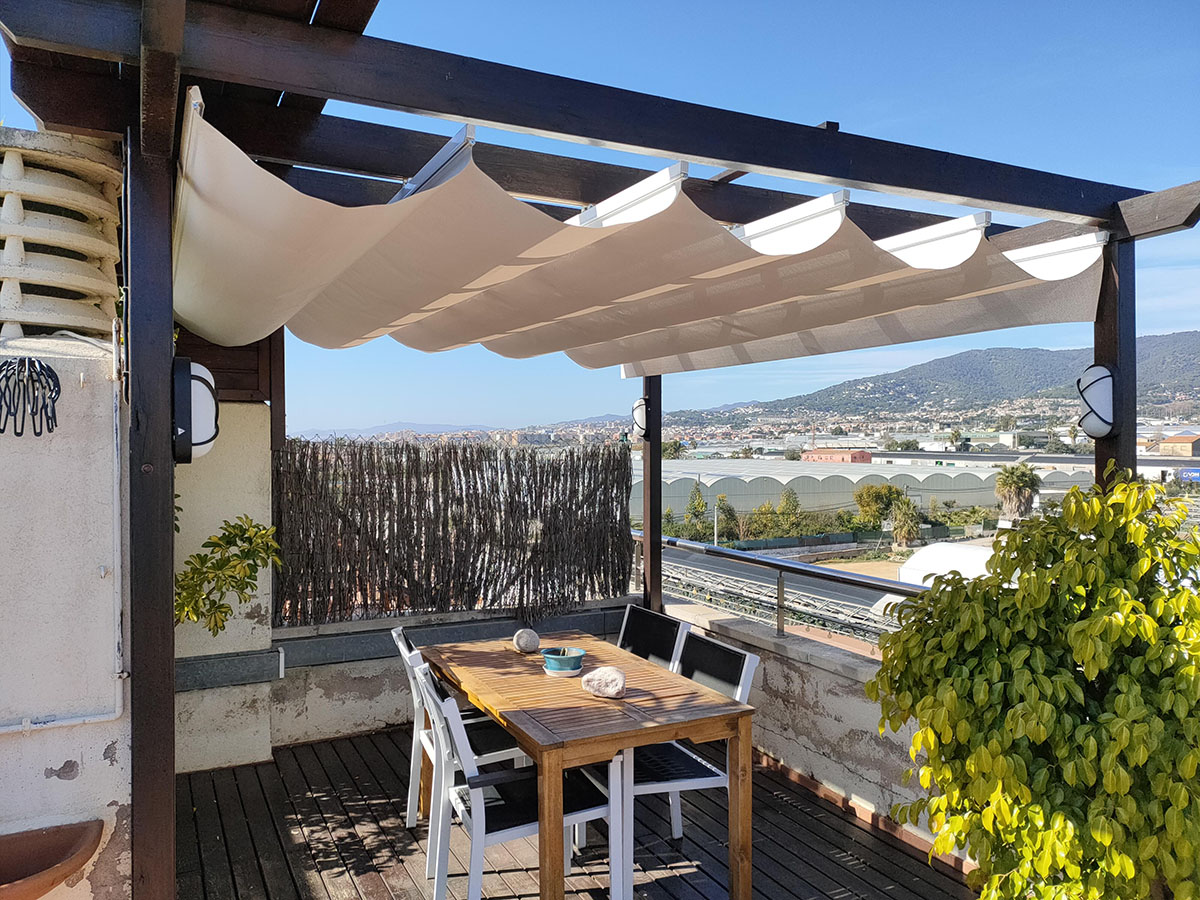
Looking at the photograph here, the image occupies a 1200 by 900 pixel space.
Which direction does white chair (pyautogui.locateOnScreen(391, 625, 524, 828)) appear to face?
to the viewer's right

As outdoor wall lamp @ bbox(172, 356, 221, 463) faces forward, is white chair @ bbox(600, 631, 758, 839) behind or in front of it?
in front

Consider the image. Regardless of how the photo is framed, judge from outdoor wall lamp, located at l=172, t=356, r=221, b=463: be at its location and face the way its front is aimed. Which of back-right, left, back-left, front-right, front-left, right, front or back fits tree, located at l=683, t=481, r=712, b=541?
front-left

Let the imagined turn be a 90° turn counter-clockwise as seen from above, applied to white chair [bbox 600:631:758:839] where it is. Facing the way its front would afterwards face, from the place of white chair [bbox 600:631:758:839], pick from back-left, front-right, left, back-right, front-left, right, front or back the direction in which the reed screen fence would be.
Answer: back

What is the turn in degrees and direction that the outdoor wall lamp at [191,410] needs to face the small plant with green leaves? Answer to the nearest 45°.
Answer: approximately 90° to its left

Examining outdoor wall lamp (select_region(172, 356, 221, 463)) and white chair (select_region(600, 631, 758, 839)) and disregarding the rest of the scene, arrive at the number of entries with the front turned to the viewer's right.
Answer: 1

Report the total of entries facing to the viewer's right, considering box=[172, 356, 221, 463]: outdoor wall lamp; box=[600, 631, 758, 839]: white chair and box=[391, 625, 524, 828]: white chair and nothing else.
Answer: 2

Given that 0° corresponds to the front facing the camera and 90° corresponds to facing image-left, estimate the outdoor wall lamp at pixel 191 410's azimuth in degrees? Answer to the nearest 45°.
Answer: approximately 270°

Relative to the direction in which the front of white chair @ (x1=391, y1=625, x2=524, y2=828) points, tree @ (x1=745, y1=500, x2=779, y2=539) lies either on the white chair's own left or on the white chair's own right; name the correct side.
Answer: on the white chair's own left

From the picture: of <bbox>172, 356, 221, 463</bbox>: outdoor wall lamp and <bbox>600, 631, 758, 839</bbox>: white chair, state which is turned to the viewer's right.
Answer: the outdoor wall lamp

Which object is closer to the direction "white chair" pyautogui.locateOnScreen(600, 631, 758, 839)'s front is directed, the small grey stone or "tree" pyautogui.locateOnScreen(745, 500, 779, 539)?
the small grey stone

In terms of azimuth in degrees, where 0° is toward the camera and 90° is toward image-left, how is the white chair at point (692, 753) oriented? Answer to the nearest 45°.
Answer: approximately 45°

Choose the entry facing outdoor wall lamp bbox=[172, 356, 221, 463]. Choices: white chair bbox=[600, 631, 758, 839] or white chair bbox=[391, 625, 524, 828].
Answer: white chair bbox=[600, 631, 758, 839]

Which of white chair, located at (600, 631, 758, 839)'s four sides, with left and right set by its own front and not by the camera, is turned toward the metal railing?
back

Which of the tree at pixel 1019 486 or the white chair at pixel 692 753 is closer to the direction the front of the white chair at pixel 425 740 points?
the white chair
